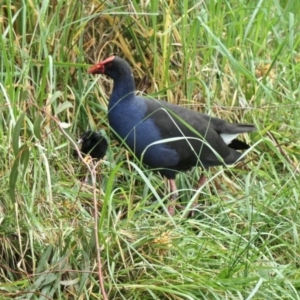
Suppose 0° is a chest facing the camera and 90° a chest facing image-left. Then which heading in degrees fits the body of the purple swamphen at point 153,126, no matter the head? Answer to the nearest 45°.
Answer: approximately 90°
